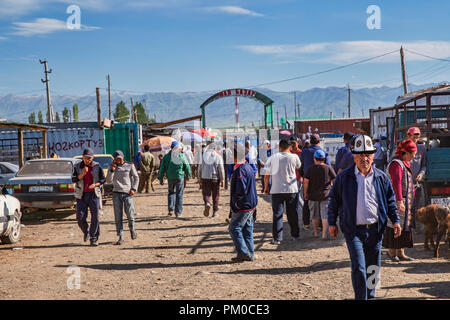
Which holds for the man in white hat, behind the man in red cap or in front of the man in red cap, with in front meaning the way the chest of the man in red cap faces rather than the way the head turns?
in front

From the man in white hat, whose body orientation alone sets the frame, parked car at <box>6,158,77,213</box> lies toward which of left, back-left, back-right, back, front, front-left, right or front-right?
back-right

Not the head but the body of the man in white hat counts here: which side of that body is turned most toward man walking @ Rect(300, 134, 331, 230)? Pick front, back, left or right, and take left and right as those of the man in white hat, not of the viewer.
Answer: back

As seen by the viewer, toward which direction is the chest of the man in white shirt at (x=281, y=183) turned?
away from the camera

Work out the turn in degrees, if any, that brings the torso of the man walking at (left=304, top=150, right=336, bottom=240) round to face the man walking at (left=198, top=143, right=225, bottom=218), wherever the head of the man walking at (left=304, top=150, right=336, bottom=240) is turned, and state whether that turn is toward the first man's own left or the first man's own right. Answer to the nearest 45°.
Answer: approximately 45° to the first man's own left

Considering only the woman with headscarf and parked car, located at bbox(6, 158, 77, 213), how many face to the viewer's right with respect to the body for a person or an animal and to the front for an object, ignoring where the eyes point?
1

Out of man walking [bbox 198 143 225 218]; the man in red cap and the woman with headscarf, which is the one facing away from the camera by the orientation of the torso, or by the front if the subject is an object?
the man walking

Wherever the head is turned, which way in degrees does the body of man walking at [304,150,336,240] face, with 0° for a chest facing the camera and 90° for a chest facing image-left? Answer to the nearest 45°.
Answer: approximately 180°
